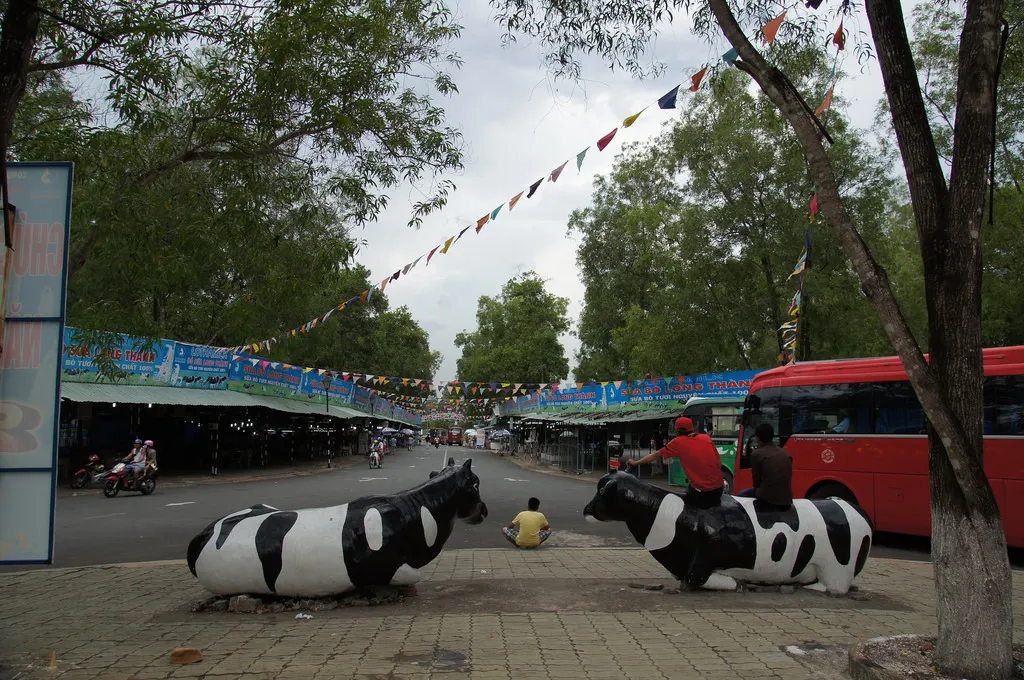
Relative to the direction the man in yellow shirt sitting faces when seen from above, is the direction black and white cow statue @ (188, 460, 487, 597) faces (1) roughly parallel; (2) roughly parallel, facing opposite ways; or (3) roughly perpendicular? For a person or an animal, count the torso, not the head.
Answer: roughly perpendicular

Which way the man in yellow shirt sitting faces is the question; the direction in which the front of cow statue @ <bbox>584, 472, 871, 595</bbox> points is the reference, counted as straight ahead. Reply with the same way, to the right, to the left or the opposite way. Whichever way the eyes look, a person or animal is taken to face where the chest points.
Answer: to the right

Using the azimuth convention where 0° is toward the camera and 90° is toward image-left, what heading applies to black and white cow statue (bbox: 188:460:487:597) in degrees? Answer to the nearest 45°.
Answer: approximately 270°

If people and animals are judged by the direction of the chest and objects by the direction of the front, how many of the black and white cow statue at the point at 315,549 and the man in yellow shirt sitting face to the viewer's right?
1

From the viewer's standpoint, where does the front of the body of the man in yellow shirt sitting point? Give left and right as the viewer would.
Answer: facing away from the viewer

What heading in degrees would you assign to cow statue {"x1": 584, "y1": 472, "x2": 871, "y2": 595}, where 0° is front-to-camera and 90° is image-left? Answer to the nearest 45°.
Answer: approximately 90°

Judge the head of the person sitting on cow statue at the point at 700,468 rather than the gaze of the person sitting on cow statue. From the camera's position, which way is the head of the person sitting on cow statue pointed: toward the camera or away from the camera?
away from the camera

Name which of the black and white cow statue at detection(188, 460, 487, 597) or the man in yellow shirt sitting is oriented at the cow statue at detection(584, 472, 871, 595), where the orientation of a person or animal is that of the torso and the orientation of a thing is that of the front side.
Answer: the black and white cow statue

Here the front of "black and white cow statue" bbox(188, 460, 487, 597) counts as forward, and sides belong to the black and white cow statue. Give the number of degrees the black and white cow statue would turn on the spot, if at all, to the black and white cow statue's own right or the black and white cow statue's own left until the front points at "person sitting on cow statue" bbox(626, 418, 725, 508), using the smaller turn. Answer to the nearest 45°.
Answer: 0° — it already faces them
